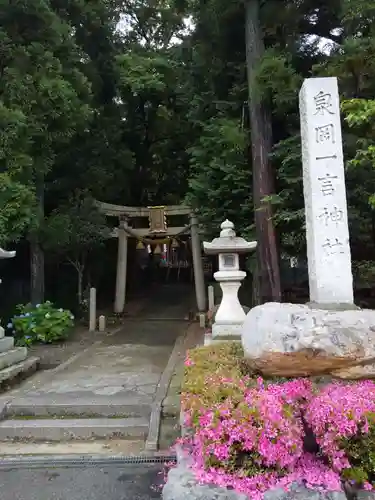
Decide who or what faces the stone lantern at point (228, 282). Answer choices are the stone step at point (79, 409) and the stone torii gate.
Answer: the stone torii gate

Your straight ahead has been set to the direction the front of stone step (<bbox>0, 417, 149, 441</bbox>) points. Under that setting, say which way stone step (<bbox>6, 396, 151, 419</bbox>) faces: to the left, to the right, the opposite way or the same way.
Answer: the same way

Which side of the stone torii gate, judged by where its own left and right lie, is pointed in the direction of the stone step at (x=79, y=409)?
front

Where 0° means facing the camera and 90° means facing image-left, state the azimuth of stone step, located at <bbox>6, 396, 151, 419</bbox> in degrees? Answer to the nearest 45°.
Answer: approximately 0°

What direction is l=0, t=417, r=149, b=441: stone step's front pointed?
toward the camera

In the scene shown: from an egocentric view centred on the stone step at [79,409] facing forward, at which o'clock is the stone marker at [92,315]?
The stone marker is roughly at 6 o'clock from the stone step.

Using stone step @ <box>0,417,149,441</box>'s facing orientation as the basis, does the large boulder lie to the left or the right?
on its left

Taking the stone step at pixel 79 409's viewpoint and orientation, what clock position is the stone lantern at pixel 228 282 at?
The stone lantern is roughly at 8 o'clock from the stone step.

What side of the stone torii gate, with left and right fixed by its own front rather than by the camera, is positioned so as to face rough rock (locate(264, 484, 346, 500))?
front

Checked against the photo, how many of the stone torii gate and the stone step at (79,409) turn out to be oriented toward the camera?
2

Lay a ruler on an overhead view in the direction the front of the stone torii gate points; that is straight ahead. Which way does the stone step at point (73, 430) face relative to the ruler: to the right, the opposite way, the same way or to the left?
the same way

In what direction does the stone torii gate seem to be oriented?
toward the camera

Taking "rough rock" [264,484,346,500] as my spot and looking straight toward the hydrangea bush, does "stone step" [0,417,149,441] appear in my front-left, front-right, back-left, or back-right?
front-left

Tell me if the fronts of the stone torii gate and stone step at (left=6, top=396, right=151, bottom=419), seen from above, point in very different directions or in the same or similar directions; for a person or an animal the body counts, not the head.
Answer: same or similar directions

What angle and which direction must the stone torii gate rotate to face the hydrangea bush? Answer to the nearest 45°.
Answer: approximately 45° to its right

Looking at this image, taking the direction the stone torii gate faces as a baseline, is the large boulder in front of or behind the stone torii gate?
in front

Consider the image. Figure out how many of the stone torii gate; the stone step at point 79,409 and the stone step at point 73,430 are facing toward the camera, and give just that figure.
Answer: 3
